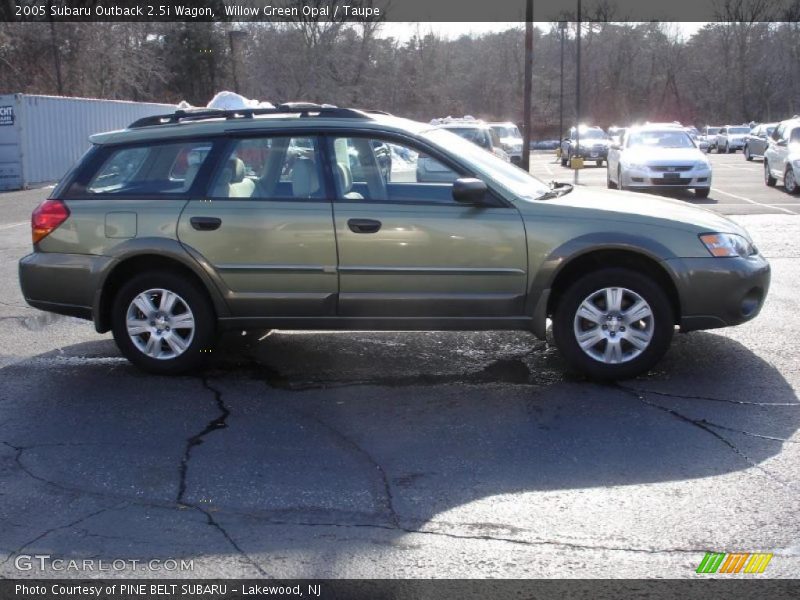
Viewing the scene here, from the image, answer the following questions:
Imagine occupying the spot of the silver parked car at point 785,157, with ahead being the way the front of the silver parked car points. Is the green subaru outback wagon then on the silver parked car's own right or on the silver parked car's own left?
on the silver parked car's own right

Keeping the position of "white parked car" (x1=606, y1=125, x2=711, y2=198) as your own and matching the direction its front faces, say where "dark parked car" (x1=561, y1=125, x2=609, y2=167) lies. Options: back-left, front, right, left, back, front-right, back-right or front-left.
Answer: back

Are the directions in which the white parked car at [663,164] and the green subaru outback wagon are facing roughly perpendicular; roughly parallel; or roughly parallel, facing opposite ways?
roughly perpendicular

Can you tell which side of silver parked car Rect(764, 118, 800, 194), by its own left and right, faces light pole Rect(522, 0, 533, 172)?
right

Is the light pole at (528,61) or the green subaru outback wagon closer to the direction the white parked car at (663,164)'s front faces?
the green subaru outback wagon

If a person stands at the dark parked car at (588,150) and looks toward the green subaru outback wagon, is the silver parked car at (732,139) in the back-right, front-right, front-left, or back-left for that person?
back-left

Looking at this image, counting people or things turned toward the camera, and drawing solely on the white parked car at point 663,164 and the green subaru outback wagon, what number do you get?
1

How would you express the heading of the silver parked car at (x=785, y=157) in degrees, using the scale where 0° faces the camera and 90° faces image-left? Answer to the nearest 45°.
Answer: approximately 315°

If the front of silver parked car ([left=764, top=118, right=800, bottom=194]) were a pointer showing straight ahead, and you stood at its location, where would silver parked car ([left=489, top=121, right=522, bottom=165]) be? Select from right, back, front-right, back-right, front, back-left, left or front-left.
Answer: back

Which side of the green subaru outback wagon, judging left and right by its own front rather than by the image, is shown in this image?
right
